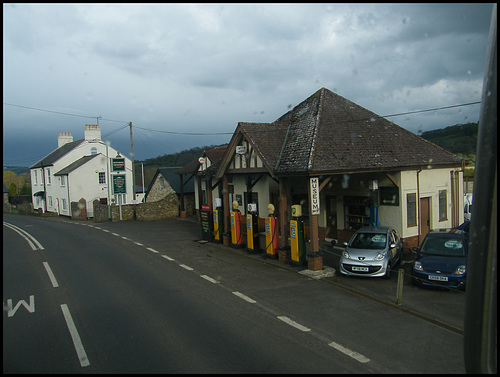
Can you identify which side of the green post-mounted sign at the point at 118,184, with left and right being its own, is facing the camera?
front

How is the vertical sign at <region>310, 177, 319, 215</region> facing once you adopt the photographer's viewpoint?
facing the viewer

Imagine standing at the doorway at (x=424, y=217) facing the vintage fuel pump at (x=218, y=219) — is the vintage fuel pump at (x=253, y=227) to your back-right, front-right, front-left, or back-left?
front-left

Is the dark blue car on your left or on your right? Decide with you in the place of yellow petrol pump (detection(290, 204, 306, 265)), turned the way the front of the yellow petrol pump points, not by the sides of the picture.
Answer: on your left

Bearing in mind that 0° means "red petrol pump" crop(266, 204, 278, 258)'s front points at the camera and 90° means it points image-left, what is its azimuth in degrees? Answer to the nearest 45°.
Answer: approximately 45°

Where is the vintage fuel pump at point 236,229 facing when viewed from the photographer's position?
facing the viewer and to the left of the viewer

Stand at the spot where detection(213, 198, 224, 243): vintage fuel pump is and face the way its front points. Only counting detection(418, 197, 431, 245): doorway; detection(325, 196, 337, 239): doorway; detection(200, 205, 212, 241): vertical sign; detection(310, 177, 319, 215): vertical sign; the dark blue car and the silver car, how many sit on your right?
1

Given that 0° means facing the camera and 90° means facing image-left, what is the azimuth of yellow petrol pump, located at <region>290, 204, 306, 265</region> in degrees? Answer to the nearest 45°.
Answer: approximately 45°

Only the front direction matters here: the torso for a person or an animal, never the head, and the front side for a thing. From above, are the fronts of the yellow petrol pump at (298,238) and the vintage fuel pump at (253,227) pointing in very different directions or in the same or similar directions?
same or similar directions

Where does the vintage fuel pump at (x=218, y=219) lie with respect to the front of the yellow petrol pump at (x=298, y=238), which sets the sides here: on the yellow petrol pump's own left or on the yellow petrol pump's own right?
on the yellow petrol pump's own right

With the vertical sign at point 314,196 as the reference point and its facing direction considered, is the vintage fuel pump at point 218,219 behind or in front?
behind

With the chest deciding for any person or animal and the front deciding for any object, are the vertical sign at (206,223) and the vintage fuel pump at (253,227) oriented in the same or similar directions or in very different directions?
same or similar directions

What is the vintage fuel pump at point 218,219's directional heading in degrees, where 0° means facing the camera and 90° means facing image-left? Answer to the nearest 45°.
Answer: approximately 45°

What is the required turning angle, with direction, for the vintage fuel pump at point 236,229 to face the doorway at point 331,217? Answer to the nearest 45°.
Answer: approximately 135° to its left

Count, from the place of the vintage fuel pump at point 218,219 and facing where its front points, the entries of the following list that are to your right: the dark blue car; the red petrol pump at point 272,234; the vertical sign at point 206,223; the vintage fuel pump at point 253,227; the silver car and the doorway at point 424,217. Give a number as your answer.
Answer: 1

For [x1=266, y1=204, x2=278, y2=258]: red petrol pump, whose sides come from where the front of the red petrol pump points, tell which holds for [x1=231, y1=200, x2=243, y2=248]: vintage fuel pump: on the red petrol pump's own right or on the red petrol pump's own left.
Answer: on the red petrol pump's own right
